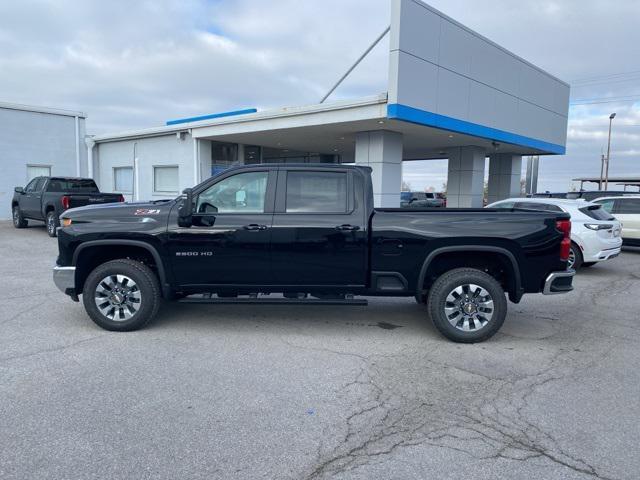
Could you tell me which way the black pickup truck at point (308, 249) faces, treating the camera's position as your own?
facing to the left of the viewer

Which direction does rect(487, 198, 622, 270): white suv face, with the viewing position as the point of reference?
facing away from the viewer and to the left of the viewer

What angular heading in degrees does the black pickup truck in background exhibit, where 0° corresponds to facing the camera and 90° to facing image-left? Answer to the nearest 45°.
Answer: approximately 135°

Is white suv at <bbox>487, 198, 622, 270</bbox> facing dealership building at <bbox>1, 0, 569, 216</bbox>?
yes

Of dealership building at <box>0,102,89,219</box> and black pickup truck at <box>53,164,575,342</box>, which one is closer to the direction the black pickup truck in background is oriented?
the dealership building

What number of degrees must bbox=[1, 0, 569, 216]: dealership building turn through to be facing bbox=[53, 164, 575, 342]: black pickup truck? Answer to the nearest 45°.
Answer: approximately 45° to its right

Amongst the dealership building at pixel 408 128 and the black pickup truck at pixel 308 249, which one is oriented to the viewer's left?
the black pickup truck

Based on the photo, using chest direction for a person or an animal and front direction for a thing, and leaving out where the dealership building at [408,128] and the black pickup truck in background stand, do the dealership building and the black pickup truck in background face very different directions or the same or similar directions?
very different directions

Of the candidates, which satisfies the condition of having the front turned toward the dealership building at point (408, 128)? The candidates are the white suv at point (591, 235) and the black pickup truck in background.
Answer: the white suv

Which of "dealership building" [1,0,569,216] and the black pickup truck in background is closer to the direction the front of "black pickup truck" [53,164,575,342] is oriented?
the black pickup truck in background

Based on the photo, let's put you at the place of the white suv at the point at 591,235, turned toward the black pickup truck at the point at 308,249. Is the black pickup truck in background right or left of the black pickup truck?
right

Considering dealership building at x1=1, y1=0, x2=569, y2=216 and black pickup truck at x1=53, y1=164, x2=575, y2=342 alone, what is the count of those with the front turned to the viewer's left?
1

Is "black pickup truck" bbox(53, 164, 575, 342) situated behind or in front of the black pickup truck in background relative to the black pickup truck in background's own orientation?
behind
